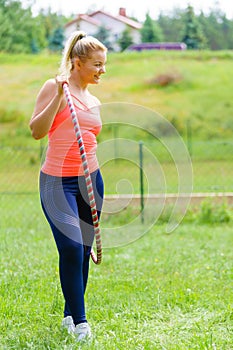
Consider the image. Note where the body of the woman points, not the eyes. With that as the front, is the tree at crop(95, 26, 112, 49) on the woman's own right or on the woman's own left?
on the woman's own left

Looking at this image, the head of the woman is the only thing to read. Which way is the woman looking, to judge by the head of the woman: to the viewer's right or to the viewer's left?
to the viewer's right

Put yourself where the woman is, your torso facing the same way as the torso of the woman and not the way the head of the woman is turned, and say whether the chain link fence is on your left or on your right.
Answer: on your left

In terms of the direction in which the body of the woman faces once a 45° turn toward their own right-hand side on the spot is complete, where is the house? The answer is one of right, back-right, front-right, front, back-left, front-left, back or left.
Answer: back

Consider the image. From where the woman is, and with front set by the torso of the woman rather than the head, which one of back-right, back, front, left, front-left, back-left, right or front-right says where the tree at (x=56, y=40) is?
back-left

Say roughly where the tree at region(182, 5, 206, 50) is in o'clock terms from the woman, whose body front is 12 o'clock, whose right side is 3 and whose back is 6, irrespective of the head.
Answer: The tree is roughly at 8 o'clock from the woman.

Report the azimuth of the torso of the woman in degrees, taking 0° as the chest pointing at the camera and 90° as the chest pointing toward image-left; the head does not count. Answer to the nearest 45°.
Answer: approximately 315°

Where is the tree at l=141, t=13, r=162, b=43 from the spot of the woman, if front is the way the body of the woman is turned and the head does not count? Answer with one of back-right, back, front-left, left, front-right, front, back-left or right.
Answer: back-left

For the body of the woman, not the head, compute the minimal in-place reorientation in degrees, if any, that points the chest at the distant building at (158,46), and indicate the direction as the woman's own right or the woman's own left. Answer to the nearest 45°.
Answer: approximately 135° to the woman's own left
